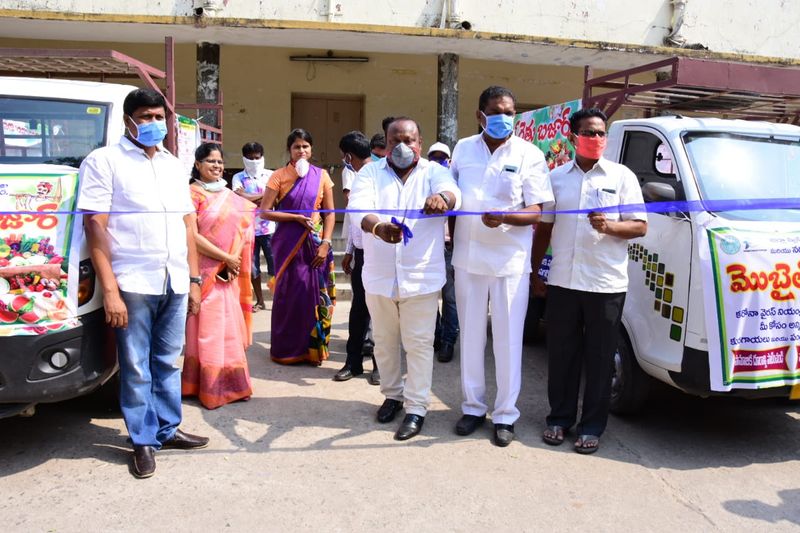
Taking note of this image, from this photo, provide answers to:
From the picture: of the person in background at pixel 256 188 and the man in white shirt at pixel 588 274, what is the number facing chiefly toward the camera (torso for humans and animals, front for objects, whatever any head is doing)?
2

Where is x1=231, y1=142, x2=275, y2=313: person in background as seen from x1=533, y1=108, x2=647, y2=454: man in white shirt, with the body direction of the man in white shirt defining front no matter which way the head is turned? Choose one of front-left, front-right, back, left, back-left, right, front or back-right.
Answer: back-right

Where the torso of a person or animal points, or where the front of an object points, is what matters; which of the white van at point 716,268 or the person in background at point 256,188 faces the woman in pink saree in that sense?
the person in background

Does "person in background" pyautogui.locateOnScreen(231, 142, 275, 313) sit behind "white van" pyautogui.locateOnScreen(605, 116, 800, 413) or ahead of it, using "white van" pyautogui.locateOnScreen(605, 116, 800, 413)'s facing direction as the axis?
behind

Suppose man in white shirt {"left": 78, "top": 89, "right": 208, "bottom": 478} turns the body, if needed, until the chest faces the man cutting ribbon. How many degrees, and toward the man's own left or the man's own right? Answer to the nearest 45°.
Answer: approximately 45° to the man's own left

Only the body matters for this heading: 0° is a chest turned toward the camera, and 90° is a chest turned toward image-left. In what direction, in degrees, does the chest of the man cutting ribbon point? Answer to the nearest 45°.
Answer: approximately 0°

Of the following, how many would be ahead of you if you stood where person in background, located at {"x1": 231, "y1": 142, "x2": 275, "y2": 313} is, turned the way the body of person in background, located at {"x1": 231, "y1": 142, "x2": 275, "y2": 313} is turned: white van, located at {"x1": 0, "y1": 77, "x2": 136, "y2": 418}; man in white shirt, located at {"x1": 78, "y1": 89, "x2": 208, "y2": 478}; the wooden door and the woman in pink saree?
3

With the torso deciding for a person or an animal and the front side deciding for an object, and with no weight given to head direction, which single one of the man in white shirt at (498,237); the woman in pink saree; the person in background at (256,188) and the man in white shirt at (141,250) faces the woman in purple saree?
the person in background
